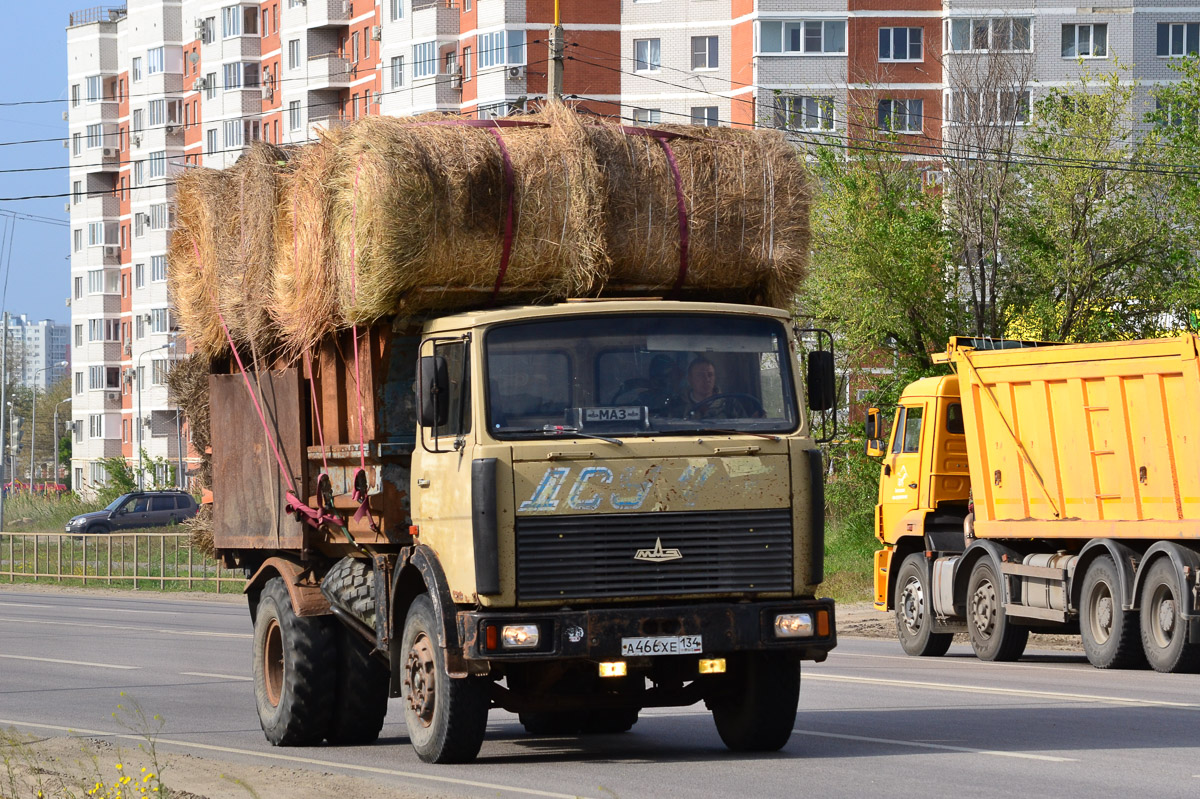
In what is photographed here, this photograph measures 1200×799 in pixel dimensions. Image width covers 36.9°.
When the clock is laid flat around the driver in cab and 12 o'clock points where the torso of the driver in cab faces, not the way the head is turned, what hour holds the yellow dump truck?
The yellow dump truck is roughly at 8 o'clock from the driver in cab.

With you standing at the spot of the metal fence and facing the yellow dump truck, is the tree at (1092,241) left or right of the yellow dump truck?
left

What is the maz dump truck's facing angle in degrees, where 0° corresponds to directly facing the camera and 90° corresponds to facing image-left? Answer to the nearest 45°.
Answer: approximately 315°

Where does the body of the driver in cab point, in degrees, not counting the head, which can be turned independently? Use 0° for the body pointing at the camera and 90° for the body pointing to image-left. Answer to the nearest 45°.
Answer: approximately 315°

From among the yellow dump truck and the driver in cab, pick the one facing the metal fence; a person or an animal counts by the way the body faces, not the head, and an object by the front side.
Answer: the yellow dump truck

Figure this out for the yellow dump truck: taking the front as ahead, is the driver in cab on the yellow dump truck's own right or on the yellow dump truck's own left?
on the yellow dump truck's own left

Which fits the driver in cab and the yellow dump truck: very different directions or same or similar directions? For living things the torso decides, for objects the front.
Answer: very different directions

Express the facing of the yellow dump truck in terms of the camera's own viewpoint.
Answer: facing away from the viewer and to the left of the viewer
